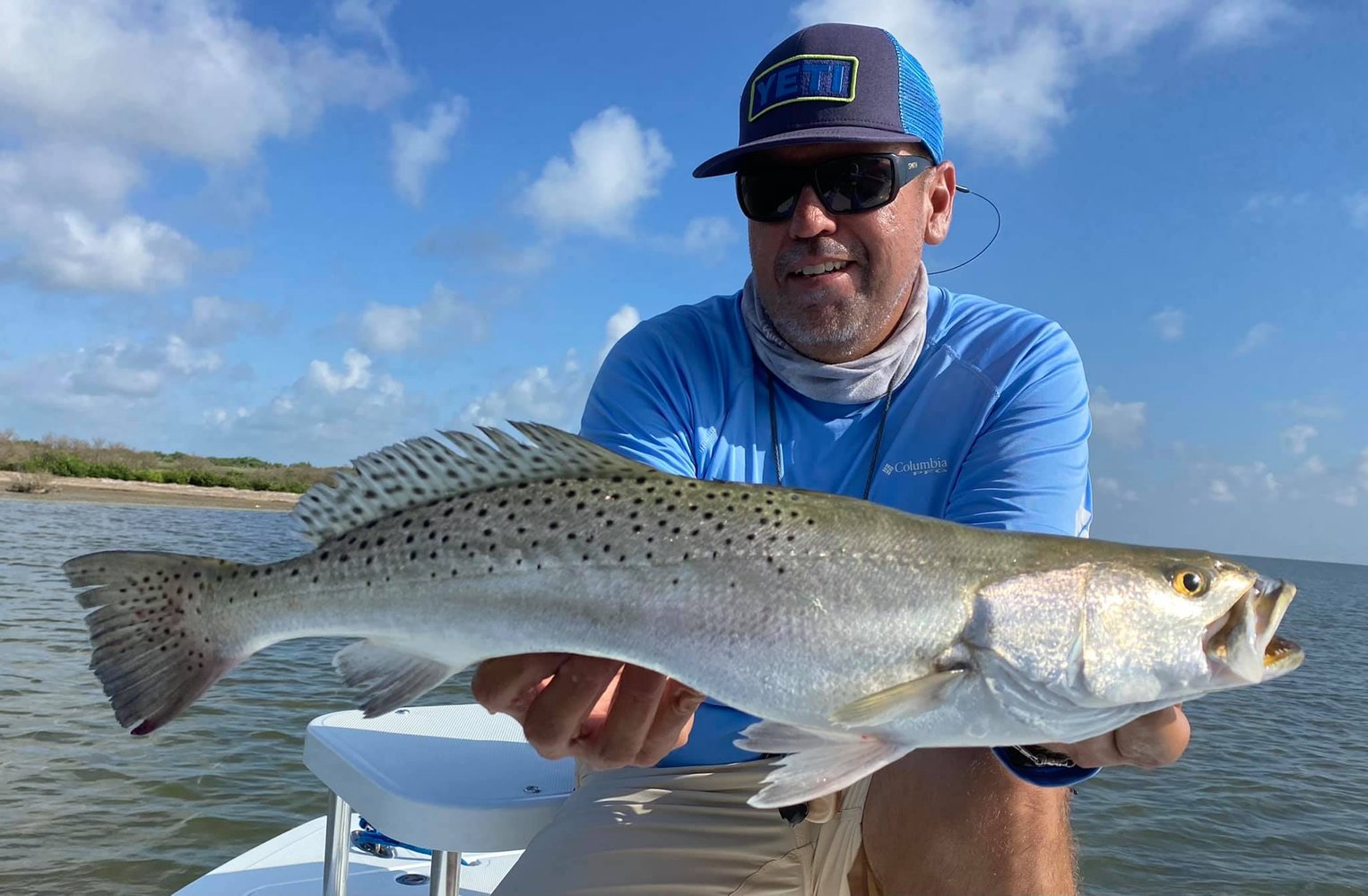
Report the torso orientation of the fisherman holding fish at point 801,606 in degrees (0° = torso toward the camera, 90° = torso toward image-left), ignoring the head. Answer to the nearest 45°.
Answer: approximately 0°
